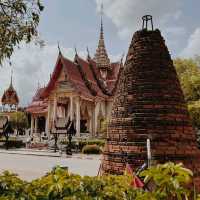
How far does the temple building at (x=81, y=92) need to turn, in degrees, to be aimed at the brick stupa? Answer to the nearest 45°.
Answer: approximately 45° to its left

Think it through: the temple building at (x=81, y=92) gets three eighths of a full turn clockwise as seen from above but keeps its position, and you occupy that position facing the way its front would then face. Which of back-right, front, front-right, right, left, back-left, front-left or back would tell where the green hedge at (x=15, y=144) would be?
left

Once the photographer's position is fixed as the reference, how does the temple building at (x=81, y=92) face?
facing the viewer and to the left of the viewer

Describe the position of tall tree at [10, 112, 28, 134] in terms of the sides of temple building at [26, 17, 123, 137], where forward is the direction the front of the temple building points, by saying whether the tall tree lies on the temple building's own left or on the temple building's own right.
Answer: on the temple building's own right

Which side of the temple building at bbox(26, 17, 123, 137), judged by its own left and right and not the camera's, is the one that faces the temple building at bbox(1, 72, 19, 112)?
right

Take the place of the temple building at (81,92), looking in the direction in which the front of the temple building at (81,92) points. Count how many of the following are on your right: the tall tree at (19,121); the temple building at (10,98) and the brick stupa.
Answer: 2
